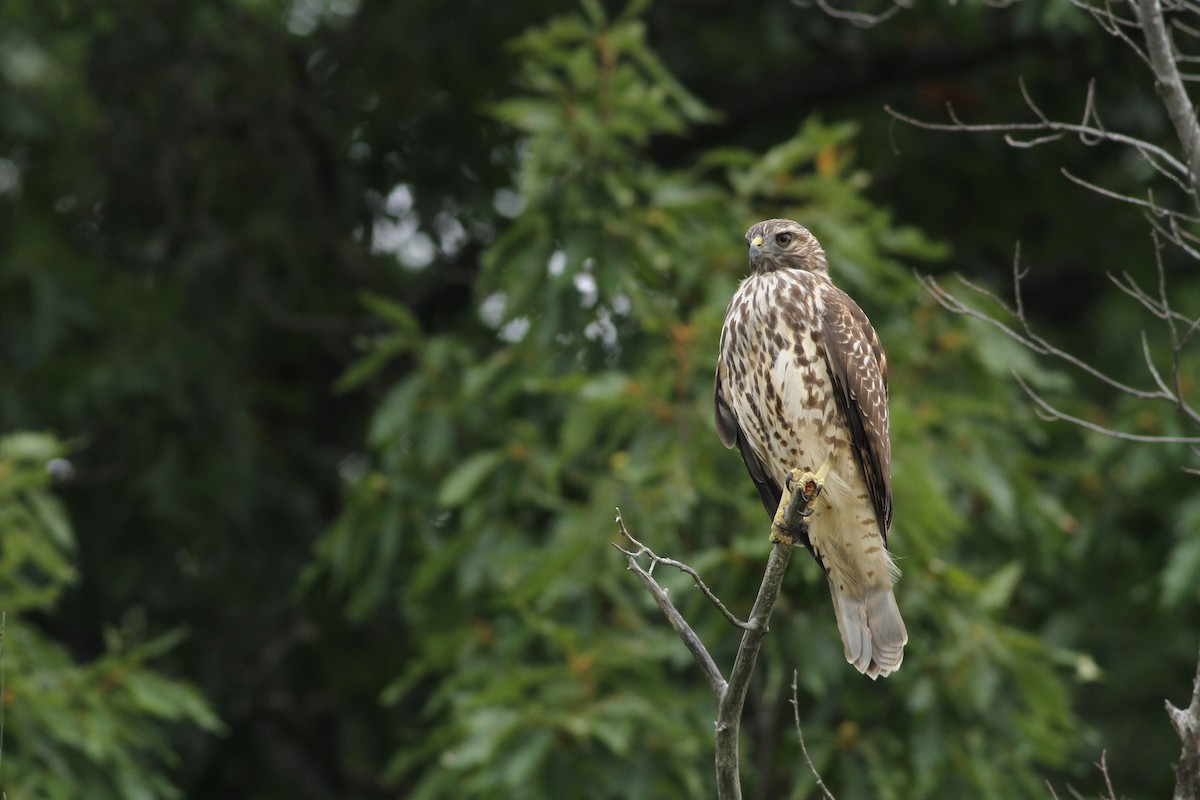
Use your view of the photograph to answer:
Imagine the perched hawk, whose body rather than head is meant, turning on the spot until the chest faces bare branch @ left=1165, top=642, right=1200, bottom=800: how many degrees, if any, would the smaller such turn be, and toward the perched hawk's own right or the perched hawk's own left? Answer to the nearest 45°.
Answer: approximately 90° to the perched hawk's own left

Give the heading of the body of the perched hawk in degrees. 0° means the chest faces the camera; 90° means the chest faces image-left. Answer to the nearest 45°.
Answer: approximately 45°

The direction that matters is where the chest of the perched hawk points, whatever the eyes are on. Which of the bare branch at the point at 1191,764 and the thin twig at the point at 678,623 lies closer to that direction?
the thin twig
